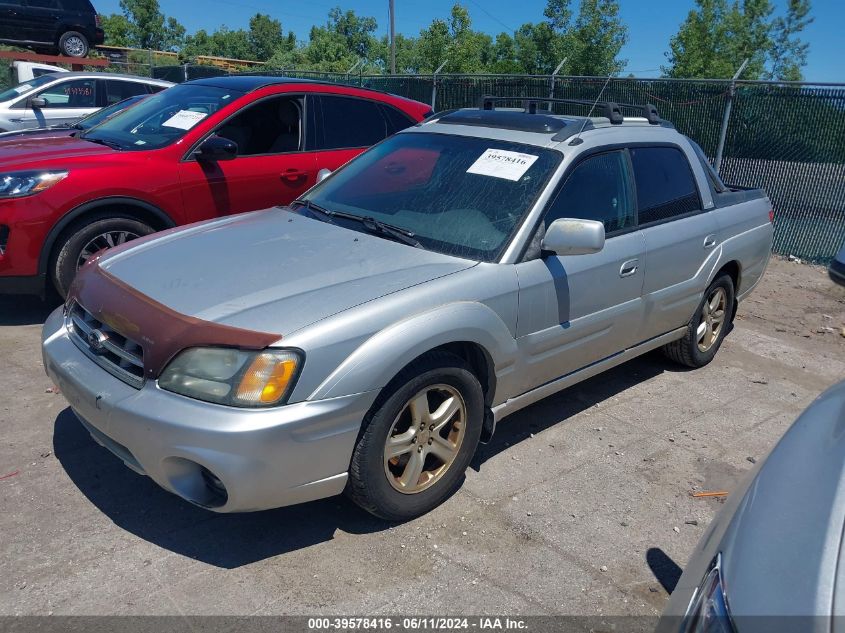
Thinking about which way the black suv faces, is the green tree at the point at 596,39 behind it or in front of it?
behind

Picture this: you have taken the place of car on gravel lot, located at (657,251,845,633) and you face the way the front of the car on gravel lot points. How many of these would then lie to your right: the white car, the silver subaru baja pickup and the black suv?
3

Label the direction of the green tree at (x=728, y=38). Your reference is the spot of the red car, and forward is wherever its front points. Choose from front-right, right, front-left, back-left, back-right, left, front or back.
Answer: back

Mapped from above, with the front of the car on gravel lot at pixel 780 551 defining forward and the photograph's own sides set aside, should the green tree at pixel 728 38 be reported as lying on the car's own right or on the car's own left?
on the car's own right

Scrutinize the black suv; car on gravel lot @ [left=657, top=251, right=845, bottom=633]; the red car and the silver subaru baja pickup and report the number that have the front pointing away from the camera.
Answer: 0

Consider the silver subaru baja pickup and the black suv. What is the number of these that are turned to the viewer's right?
0

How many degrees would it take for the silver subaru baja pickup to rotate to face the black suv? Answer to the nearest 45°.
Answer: approximately 90° to its right

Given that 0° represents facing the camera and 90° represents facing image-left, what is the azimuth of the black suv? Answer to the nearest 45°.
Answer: approximately 90°

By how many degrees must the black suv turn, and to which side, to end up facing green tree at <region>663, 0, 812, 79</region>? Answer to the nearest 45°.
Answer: approximately 180°

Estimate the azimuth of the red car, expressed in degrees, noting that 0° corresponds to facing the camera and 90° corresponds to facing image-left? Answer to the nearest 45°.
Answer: approximately 45°

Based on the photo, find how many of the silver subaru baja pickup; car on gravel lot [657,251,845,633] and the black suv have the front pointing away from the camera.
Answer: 0

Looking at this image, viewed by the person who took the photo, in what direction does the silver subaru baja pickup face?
facing the viewer and to the left of the viewer

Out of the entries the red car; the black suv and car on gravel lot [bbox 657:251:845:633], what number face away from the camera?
0

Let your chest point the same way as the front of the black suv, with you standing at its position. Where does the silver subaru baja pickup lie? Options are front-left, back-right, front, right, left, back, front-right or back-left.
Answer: left
